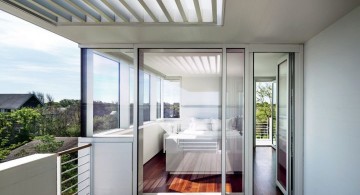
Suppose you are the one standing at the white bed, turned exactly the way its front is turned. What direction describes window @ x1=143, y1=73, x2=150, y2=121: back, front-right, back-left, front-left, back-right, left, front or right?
right

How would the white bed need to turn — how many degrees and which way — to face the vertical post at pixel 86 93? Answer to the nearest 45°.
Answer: approximately 90° to its right

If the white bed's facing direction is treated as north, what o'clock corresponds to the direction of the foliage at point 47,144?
The foliage is roughly at 3 o'clock from the white bed.

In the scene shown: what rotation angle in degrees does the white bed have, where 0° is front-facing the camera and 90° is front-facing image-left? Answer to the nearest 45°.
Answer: approximately 0°

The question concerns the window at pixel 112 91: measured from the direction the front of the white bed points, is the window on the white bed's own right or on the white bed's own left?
on the white bed's own right

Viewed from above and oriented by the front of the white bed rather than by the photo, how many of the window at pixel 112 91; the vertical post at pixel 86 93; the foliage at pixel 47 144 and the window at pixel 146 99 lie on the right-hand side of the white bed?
4

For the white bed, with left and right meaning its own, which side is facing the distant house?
right
